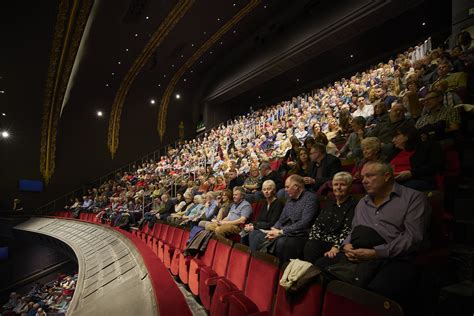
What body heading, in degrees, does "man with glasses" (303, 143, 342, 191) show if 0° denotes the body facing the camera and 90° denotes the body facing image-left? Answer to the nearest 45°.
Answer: approximately 45°

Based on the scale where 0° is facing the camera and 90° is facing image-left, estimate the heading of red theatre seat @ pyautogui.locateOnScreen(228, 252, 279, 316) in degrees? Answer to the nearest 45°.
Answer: approximately 45°

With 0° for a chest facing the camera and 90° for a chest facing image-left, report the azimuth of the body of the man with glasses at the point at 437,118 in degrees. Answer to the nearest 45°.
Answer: approximately 45°

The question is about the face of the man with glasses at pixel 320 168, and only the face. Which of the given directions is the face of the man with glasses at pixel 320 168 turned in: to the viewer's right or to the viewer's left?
to the viewer's left
